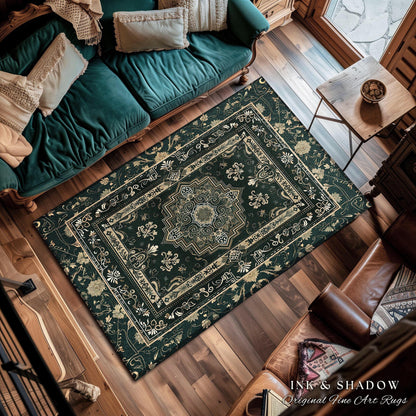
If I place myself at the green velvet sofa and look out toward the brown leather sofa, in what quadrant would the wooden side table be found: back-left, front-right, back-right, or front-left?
front-left

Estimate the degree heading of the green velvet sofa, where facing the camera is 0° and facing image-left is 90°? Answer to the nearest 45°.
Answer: approximately 315°

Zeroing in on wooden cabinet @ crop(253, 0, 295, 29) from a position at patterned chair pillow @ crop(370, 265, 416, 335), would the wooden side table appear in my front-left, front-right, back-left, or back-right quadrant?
front-right

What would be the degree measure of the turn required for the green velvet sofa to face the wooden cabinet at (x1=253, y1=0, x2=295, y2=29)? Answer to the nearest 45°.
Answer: approximately 90° to its left

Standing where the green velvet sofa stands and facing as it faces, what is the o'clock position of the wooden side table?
The wooden side table is roughly at 10 o'clock from the green velvet sofa.
